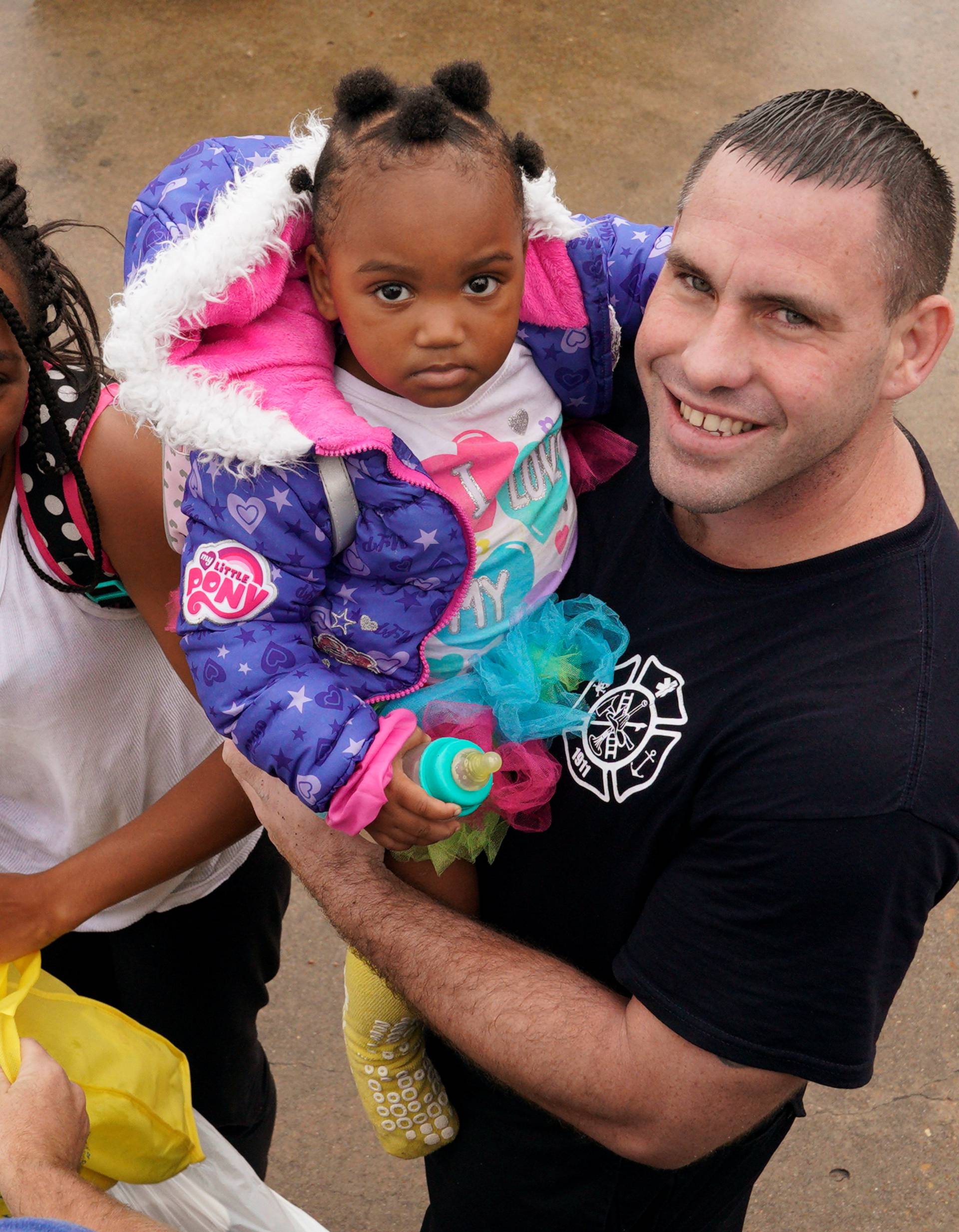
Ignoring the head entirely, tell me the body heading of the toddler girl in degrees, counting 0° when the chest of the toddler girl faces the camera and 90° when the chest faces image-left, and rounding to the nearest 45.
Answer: approximately 315°

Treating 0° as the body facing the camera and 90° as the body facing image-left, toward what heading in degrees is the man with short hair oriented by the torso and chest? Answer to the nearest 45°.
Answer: approximately 45°

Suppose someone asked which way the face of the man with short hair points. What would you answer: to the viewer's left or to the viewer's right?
to the viewer's left

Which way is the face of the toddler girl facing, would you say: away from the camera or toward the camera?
toward the camera

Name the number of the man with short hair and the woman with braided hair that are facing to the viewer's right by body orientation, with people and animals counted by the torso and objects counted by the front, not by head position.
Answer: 0

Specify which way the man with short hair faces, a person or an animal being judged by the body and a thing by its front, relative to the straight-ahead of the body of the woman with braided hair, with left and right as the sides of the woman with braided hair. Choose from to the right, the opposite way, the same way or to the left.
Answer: the same way

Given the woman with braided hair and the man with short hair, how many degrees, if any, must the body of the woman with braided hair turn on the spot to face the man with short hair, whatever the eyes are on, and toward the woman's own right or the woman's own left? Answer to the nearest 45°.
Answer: approximately 90° to the woman's own left

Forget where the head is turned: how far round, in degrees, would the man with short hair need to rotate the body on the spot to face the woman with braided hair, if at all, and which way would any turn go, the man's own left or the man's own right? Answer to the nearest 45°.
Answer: approximately 45° to the man's own right
